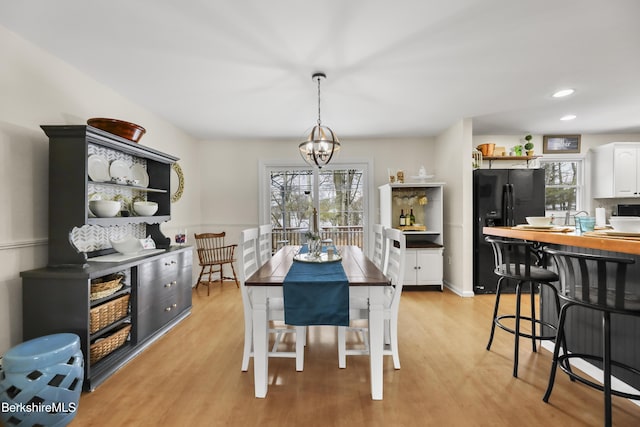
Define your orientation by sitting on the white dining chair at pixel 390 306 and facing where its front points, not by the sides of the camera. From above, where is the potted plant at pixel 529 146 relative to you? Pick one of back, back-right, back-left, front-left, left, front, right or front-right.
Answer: back-right

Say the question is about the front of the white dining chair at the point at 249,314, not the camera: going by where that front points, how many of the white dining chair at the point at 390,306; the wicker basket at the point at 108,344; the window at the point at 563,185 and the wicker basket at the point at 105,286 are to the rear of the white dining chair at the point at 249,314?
2

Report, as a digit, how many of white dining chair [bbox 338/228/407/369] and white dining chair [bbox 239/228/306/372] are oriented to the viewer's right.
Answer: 1

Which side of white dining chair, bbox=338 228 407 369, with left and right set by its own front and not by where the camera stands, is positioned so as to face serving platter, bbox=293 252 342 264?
front

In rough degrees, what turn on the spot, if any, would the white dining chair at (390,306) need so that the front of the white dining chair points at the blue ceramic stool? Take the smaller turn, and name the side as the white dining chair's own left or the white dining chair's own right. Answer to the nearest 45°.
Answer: approximately 45° to the white dining chair's own left

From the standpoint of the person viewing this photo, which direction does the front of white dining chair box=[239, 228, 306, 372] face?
facing to the right of the viewer

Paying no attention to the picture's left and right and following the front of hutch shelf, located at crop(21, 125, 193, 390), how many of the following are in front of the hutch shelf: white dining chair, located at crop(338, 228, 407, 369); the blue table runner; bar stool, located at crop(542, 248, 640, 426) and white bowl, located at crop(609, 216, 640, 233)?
4

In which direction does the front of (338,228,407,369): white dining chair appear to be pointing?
to the viewer's left

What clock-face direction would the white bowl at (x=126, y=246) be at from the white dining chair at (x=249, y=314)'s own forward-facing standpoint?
The white bowl is roughly at 7 o'clock from the white dining chair.

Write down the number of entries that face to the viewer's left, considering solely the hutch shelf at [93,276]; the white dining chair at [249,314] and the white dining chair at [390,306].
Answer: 1

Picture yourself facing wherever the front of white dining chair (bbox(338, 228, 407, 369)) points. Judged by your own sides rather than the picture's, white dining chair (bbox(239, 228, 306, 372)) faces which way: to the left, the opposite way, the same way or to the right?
the opposite way

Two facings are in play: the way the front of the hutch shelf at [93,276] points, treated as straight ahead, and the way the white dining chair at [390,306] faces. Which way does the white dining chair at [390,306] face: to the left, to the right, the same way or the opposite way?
the opposite way

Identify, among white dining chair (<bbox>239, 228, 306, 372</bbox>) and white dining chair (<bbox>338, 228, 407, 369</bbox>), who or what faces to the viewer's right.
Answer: white dining chair (<bbox>239, 228, 306, 372</bbox>)

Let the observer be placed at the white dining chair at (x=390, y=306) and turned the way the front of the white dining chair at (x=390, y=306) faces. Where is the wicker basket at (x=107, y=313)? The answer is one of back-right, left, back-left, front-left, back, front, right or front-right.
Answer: front

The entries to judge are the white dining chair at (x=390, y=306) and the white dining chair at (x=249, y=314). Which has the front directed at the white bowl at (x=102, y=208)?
the white dining chair at (x=390, y=306)

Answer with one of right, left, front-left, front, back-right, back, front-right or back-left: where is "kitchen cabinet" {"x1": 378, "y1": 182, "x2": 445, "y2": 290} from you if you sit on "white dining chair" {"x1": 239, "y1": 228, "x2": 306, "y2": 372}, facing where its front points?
front-left
